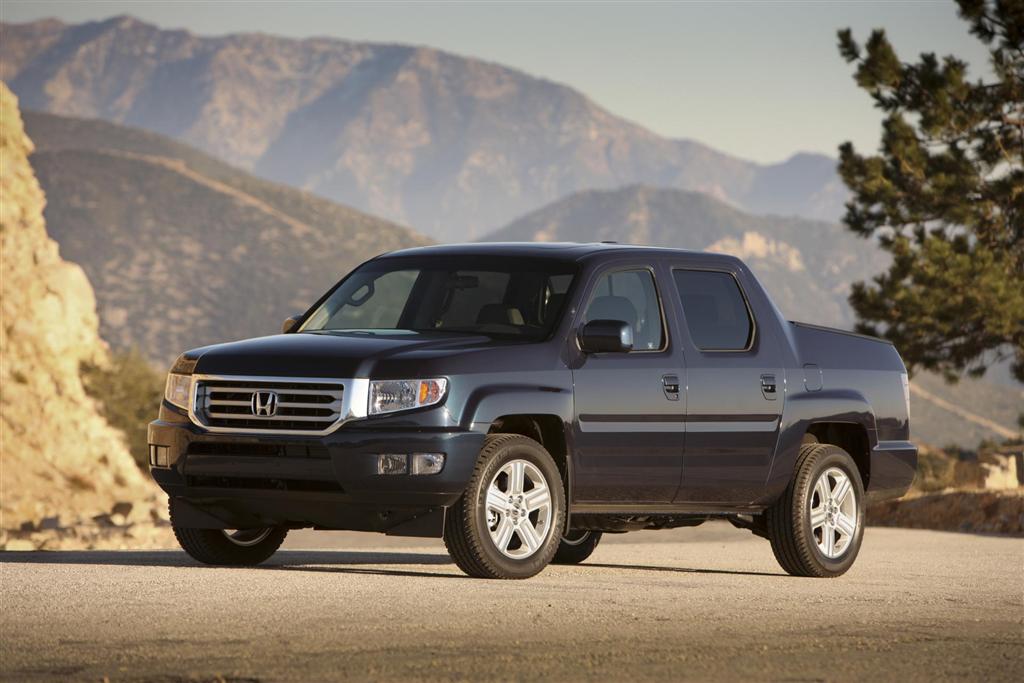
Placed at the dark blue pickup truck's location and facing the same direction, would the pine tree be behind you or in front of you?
behind

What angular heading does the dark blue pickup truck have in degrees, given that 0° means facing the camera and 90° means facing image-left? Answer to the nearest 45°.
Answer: approximately 45°
